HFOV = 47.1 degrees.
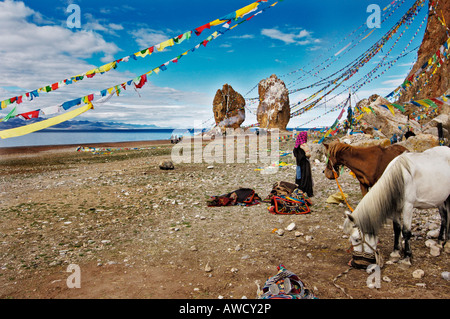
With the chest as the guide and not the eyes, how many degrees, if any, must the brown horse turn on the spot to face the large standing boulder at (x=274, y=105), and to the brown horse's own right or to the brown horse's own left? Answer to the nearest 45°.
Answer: approximately 90° to the brown horse's own right

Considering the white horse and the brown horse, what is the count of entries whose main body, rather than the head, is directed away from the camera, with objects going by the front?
0

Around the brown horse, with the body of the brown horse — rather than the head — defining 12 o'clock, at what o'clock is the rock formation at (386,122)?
The rock formation is roughly at 3 o'clock from the brown horse.

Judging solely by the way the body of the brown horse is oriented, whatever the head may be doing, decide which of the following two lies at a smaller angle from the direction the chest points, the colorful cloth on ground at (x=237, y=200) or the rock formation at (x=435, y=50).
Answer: the colorful cloth on ground

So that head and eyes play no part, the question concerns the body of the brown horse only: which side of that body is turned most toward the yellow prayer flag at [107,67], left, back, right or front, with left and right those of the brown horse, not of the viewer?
front

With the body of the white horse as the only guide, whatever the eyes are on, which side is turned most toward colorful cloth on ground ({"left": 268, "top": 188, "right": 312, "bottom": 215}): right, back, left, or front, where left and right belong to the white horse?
right

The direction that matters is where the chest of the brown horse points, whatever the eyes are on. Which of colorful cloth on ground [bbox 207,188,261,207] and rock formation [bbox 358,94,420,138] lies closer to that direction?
the colorful cloth on ground

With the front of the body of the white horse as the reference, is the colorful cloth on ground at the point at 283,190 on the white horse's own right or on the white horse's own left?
on the white horse's own right

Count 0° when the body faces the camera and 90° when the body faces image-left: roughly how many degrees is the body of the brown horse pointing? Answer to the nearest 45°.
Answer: approximately 90°
